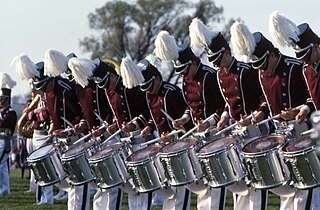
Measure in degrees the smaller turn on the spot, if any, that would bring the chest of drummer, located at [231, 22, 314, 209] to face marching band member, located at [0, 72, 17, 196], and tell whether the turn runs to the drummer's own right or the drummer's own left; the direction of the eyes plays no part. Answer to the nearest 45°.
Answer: approximately 90° to the drummer's own right

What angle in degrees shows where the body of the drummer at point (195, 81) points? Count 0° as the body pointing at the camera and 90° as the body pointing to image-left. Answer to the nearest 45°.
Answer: approximately 45°

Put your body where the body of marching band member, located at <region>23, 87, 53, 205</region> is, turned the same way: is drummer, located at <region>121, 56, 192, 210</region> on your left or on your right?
on your left

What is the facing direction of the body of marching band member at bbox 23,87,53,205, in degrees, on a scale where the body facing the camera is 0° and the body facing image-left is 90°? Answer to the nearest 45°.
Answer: approximately 45°

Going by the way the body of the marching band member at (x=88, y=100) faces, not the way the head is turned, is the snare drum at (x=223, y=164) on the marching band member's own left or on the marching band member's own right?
on the marching band member's own left

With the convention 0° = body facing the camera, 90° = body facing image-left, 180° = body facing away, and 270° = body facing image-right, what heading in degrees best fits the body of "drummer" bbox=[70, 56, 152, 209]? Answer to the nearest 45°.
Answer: approximately 45°
